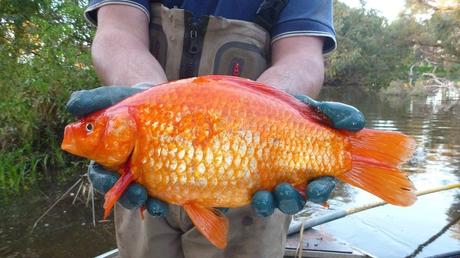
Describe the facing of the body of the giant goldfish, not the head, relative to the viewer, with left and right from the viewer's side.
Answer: facing to the left of the viewer
